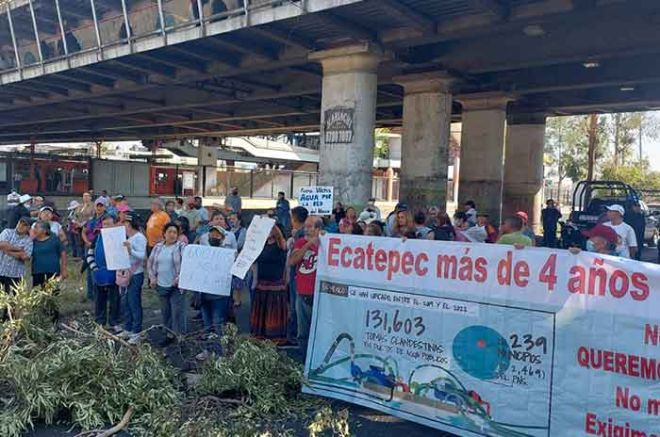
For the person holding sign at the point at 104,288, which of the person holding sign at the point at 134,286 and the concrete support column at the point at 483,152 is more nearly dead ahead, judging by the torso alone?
the person holding sign

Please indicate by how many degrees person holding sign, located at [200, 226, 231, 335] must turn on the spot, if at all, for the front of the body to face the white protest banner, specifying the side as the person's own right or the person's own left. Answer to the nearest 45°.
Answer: approximately 45° to the person's own left

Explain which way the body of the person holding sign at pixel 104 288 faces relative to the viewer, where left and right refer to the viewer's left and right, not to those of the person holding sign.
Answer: facing the viewer and to the right of the viewer

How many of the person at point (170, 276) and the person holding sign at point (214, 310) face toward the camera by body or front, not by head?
2

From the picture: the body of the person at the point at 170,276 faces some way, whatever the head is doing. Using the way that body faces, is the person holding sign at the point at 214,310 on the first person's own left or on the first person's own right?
on the first person's own left

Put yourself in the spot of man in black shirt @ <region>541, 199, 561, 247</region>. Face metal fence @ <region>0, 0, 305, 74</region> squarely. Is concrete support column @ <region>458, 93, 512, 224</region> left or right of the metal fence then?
right

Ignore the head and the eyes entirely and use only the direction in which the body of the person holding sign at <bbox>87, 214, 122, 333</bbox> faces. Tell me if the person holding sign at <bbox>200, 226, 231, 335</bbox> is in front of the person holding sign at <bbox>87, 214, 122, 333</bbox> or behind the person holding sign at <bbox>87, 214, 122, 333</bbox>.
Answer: in front

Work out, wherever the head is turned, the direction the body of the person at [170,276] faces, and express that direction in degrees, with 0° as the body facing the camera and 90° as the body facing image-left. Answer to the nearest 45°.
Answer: approximately 0°
